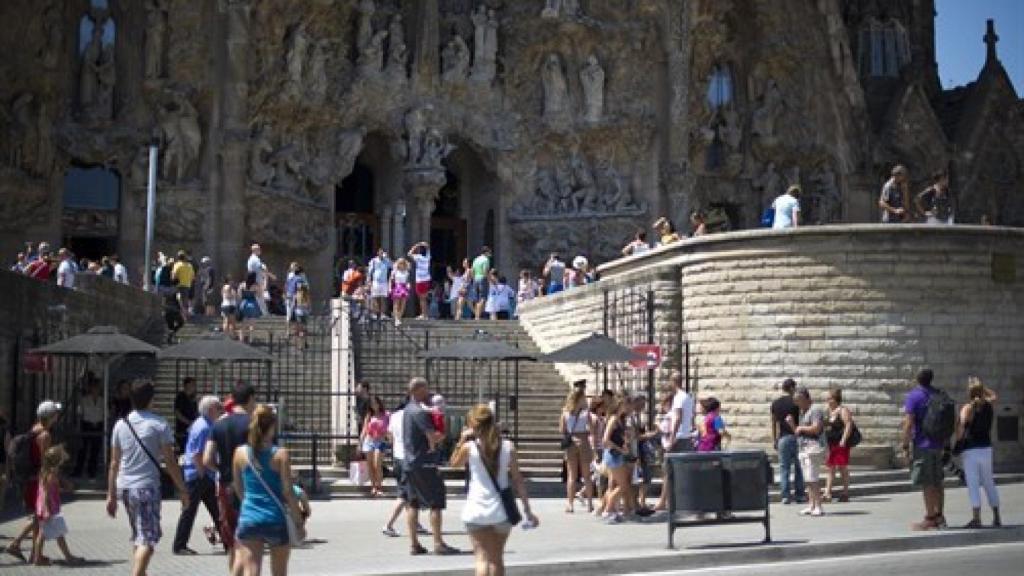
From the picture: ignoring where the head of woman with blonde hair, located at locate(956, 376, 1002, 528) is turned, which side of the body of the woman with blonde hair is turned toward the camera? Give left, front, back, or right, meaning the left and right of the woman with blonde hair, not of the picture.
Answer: back

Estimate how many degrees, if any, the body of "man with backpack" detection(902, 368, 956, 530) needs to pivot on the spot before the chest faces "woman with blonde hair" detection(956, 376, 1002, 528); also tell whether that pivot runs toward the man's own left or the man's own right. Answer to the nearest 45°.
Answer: approximately 135° to the man's own right

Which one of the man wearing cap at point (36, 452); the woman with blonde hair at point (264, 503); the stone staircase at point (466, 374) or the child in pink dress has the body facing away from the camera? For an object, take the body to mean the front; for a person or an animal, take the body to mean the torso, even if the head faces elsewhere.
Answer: the woman with blonde hair

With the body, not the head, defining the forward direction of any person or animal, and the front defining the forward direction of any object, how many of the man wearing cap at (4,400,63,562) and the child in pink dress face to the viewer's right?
2

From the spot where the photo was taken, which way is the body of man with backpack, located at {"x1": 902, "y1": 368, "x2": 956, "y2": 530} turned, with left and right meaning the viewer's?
facing away from the viewer and to the left of the viewer

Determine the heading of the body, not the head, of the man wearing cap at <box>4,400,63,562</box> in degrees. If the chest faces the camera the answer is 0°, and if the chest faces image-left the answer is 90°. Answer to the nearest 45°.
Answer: approximately 270°

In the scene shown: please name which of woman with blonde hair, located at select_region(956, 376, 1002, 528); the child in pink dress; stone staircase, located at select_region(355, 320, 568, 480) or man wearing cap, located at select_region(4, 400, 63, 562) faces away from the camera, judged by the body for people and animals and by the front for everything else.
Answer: the woman with blonde hair

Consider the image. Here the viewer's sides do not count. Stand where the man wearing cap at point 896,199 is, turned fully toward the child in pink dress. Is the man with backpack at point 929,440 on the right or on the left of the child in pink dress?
left

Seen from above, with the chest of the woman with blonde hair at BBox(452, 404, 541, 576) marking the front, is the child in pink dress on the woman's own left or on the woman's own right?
on the woman's own left

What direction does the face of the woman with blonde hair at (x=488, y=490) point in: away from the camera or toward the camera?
away from the camera
